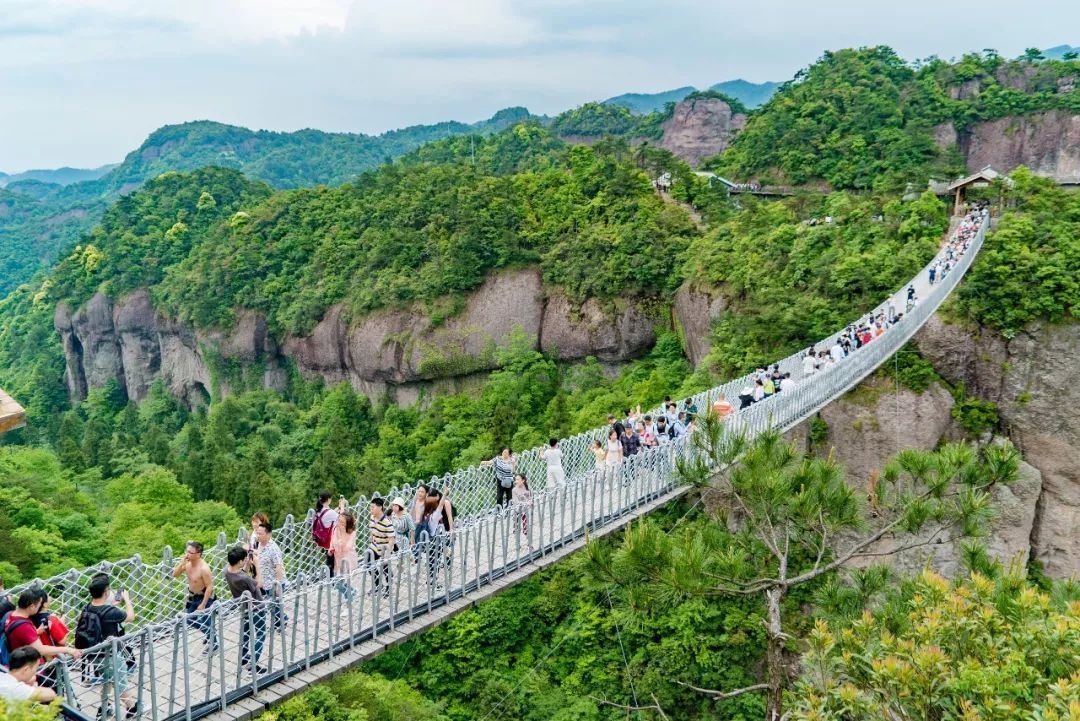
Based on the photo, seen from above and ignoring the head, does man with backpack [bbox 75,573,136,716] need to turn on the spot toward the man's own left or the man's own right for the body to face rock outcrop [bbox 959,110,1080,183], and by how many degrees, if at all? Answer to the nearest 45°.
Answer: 0° — they already face it

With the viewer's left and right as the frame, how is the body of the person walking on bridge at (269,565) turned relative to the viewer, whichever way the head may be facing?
facing the viewer and to the left of the viewer

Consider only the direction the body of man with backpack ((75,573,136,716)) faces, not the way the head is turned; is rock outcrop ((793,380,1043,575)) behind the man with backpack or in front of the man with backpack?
in front

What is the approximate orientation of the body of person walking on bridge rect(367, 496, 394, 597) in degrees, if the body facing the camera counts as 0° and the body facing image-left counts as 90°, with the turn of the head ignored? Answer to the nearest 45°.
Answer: approximately 45°

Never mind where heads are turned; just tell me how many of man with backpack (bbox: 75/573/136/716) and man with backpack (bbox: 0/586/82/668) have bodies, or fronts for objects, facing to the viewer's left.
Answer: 0

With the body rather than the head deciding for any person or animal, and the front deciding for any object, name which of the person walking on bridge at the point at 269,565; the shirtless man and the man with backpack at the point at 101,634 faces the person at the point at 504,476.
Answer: the man with backpack

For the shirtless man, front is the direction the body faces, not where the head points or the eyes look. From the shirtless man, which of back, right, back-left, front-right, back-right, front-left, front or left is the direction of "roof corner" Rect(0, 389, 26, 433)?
right

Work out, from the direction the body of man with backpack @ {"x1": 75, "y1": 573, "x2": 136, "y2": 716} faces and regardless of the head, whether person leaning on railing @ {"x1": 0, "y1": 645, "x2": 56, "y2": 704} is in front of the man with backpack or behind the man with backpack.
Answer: behind

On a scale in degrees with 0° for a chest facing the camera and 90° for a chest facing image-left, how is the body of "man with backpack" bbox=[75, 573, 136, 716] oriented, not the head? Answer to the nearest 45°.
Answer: approximately 225°

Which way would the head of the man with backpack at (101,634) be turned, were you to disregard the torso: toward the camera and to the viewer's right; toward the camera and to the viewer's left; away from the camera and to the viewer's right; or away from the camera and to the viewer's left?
away from the camera and to the viewer's right

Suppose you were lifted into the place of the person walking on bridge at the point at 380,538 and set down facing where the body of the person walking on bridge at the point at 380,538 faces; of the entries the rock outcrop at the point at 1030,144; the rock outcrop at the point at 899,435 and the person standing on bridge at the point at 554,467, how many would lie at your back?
3

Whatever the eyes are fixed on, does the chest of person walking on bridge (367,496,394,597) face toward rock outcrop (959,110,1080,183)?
no

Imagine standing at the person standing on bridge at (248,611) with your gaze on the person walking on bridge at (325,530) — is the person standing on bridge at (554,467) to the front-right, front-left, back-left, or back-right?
front-right
